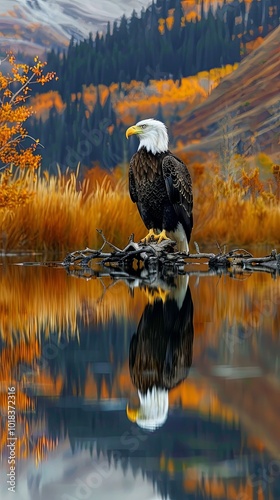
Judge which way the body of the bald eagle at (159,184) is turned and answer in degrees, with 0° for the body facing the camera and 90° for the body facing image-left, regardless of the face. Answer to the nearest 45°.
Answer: approximately 45°
